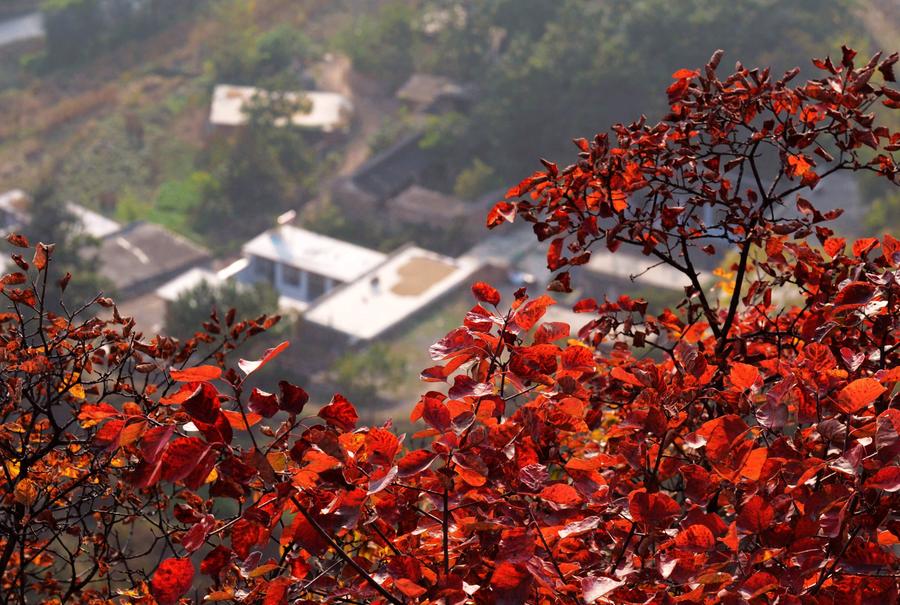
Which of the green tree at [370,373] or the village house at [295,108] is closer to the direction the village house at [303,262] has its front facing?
the green tree

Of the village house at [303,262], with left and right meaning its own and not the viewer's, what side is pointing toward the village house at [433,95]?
back

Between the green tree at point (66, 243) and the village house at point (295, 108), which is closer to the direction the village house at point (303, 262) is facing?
the green tree

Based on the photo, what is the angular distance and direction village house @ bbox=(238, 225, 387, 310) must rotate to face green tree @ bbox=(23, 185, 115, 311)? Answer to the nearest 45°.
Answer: approximately 45° to its right

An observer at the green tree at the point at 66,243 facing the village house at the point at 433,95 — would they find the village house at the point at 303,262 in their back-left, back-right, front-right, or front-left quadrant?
front-right

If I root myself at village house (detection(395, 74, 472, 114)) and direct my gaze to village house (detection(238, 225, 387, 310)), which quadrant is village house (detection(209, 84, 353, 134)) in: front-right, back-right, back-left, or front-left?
front-right

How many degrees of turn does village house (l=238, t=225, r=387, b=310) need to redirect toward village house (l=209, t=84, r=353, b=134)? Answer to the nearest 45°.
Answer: approximately 135° to its right

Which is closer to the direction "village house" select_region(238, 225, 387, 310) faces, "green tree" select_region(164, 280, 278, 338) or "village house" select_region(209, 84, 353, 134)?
the green tree

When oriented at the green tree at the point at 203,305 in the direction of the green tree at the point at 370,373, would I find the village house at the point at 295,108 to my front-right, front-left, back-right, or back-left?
back-left

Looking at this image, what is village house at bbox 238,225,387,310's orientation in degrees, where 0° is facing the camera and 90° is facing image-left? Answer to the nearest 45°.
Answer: approximately 45°

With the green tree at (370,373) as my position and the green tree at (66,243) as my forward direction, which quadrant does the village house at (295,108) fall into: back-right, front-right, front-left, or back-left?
front-right

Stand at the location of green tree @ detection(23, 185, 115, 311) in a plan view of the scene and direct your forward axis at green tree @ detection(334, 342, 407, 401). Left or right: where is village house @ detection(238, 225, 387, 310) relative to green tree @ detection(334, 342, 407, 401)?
left

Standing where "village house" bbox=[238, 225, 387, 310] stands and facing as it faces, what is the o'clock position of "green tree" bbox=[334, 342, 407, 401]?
The green tree is roughly at 10 o'clock from the village house.
